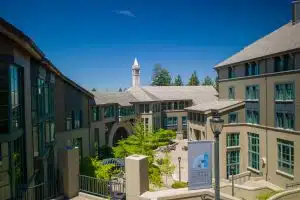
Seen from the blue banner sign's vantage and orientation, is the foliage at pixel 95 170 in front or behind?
behind

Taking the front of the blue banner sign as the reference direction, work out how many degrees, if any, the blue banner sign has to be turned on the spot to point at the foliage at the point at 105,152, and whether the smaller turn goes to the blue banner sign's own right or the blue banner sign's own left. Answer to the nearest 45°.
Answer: approximately 135° to the blue banner sign's own right

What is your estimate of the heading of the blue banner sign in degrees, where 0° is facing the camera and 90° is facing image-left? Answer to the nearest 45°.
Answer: approximately 0°

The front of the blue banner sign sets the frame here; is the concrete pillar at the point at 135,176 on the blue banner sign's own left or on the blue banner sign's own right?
on the blue banner sign's own right

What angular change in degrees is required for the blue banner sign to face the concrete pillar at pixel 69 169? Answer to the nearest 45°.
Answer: approximately 90° to its right

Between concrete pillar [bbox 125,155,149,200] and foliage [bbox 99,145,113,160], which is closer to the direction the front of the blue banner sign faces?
the concrete pillar
